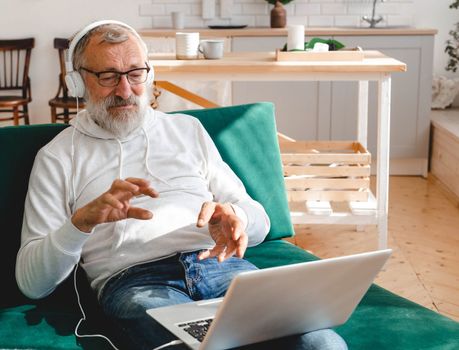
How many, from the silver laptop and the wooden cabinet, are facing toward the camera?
1

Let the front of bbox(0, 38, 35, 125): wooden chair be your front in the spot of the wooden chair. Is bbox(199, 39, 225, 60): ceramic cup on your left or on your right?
on your left

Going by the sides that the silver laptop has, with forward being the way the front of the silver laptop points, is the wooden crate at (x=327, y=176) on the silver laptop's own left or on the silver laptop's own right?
on the silver laptop's own right

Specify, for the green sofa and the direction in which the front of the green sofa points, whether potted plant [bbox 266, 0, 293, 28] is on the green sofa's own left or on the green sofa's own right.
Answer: on the green sofa's own left

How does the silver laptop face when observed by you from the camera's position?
facing away from the viewer and to the left of the viewer

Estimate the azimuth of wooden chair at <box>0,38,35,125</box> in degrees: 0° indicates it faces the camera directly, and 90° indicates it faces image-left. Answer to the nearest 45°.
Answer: approximately 45°

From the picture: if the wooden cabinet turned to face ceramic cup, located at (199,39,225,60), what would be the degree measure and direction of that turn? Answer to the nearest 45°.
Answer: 0° — it already faces it

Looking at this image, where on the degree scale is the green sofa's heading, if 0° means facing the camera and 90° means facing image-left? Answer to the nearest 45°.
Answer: approximately 315°

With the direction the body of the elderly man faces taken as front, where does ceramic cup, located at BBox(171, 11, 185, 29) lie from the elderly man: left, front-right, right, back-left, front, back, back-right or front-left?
back-left

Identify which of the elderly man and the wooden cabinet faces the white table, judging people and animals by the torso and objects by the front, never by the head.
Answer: the wooden cabinet
